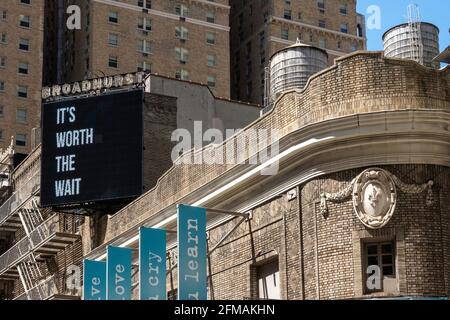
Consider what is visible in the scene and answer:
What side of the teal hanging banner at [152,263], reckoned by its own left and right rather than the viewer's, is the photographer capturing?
front

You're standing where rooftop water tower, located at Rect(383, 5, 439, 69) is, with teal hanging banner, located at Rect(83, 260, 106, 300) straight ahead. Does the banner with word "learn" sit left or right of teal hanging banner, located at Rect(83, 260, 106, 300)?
left

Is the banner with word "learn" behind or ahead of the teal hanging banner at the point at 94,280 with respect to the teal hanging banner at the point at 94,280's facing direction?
ahead

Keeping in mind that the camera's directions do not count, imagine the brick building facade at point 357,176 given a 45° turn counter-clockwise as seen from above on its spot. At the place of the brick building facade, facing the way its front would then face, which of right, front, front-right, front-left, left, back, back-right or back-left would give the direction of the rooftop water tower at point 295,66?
back

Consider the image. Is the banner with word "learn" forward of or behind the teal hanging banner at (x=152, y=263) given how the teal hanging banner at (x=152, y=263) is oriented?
forward

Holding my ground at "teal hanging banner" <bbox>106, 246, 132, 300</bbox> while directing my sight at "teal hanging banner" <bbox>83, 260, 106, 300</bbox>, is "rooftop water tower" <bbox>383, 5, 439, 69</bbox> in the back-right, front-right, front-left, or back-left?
back-right

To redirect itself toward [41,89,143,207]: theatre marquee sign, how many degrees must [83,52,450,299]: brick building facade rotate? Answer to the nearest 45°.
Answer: approximately 90° to its right

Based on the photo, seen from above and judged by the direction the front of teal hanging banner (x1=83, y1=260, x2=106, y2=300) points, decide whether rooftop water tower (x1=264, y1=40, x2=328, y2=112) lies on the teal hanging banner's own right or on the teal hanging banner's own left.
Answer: on the teal hanging banner's own left

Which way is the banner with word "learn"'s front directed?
toward the camera

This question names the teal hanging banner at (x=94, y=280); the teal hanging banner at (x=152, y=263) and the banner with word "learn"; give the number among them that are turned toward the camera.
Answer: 3

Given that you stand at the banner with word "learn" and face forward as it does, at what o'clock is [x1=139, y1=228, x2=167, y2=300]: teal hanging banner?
The teal hanging banner is roughly at 5 o'clock from the banner with word "learn".

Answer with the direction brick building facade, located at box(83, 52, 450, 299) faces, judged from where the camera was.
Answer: facing the viewer and to the left of the viewer

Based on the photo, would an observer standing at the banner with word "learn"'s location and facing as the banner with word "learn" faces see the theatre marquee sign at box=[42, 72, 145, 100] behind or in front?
behind
